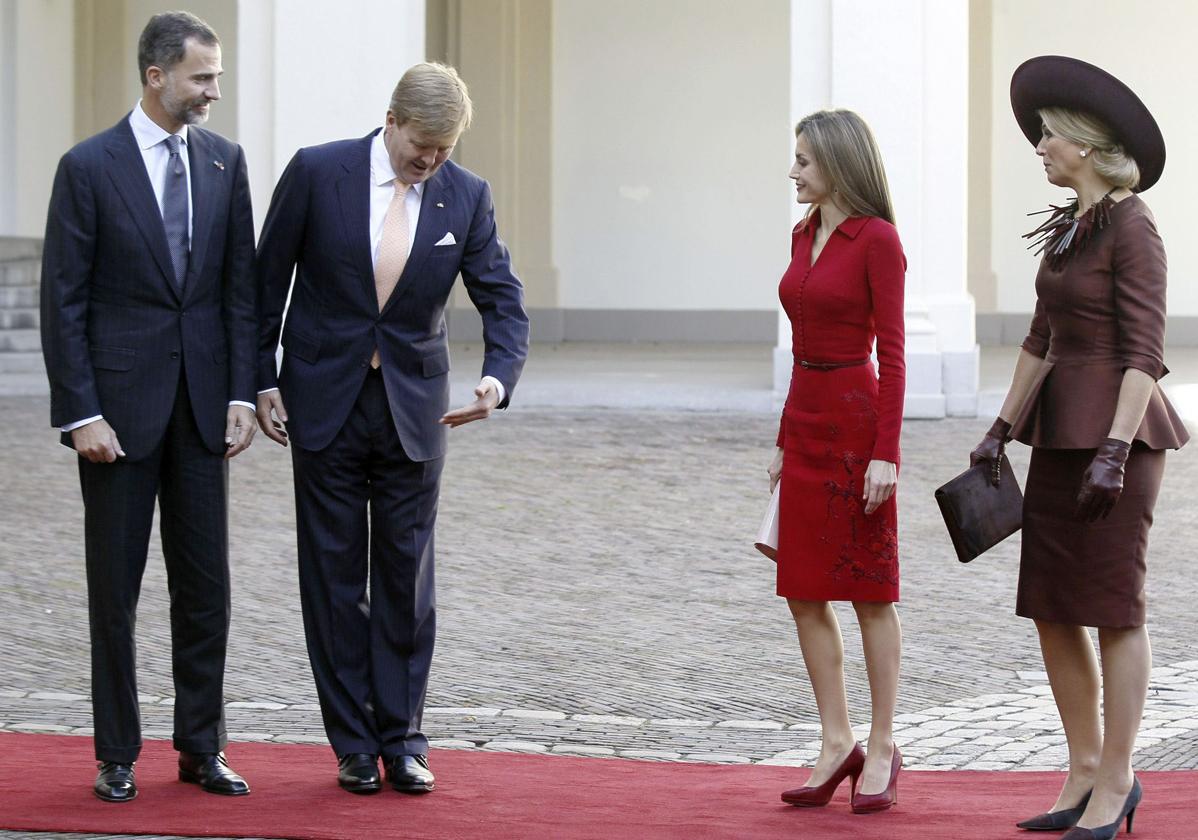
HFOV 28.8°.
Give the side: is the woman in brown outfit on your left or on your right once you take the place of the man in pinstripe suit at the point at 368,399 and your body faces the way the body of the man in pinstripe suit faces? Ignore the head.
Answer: on your left

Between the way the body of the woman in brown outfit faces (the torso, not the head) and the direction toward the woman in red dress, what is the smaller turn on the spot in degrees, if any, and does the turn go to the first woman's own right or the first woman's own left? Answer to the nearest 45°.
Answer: approximately 45° to the first woman's own right

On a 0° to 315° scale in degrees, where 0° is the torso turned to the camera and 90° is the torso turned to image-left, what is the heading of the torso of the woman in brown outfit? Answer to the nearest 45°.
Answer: approximately 45°

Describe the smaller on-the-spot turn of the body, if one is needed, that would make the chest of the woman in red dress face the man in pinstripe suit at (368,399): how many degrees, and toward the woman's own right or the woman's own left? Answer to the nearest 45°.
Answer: approximately 45° to the woman's own right

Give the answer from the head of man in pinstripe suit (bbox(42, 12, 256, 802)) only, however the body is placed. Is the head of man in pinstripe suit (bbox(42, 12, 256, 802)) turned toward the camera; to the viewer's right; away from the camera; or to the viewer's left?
to the viewer's right

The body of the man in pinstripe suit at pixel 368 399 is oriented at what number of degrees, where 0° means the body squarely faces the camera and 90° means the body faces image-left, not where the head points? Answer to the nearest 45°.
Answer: approximately 0°

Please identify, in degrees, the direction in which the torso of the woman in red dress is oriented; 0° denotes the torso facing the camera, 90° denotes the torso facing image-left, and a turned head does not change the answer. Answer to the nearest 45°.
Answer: approximately 45°

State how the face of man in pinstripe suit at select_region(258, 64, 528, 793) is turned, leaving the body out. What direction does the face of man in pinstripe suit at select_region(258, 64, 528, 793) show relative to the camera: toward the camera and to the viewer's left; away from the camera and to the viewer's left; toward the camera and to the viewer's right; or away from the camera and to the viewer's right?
toward the camera and to the viewer's right
